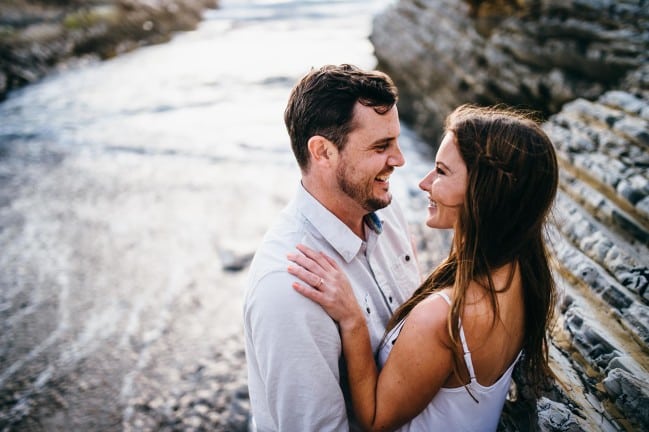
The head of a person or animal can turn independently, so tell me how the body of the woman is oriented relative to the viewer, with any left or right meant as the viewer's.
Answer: facing away from the viewer and to the left of the viewer

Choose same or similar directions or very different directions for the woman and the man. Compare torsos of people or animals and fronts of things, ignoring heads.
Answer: very different directions

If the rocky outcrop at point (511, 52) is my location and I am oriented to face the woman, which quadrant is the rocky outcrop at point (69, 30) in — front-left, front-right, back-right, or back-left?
back-right

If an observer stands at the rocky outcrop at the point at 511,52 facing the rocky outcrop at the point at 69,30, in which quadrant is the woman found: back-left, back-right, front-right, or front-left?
back-left

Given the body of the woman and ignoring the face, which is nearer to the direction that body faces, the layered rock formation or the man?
the man

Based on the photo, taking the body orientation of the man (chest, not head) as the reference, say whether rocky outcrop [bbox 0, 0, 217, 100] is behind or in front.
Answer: behind

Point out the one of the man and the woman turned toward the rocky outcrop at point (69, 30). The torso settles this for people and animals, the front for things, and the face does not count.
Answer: the woman

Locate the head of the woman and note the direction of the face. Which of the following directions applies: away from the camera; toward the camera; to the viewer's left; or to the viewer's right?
to the viewer's left

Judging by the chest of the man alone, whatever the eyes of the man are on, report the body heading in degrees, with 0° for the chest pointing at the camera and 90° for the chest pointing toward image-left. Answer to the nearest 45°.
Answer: approximately 315°

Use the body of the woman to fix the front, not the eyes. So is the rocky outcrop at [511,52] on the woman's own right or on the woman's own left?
on the woman's own right

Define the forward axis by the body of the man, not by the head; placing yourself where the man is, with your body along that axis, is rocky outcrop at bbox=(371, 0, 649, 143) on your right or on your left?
on your left
